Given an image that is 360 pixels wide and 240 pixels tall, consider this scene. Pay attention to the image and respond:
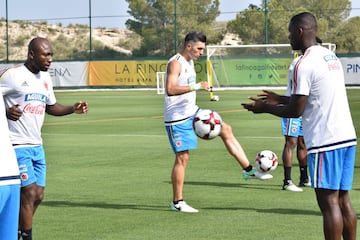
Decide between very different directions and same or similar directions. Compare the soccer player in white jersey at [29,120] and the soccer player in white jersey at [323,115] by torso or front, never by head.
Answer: very different directions

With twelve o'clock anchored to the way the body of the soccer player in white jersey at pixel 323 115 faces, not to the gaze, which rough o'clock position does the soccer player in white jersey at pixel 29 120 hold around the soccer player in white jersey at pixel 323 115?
the soccer player in white jersey at pixel 29 120 is roughly at 11 o'clock from the soccer player in white jersey at pixel 323 115.

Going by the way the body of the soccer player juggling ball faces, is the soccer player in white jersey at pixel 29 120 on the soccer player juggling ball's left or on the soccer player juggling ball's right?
on the soccer player juggling ball's right

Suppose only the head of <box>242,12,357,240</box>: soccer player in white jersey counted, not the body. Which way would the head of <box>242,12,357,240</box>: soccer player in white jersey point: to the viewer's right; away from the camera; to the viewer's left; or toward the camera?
to the viewer's left

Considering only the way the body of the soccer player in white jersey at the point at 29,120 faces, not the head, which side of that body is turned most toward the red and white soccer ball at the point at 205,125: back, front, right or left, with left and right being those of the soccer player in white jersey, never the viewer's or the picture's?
left

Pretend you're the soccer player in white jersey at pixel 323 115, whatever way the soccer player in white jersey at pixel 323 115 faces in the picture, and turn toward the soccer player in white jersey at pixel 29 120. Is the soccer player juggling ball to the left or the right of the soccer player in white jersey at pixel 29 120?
right

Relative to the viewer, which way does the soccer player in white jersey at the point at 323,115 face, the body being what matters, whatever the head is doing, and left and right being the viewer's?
facing away from the viewer and to the left of the viewer

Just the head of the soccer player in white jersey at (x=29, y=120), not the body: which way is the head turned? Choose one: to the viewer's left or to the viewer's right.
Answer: to the viewer's right

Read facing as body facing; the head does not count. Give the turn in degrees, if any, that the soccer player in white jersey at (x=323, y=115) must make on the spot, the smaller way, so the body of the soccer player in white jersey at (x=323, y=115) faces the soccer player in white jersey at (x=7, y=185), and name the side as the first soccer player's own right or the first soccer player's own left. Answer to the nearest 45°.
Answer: approximately 90° to the first soccer player's own left
